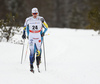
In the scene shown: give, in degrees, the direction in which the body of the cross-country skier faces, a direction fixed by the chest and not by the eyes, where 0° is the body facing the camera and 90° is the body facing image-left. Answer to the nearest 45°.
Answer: approximately 0°
